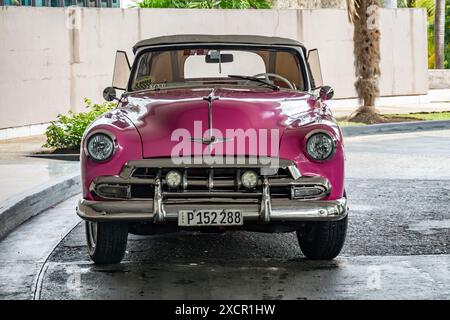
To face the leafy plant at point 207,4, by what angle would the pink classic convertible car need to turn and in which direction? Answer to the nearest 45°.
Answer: approximately 180°

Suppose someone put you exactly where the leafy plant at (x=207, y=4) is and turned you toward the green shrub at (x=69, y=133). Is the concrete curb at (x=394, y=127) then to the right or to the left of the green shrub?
left

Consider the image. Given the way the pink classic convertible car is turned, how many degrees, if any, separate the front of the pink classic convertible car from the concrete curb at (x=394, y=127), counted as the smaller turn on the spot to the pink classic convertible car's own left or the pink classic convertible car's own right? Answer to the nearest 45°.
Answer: approximately 180°

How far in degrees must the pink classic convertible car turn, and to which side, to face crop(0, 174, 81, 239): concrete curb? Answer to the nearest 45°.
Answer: approximately 135° to its right

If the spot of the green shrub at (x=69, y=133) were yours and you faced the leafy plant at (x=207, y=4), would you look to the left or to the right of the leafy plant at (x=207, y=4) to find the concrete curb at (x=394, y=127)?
right

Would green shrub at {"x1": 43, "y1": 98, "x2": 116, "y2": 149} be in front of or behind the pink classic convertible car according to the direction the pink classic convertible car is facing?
behind

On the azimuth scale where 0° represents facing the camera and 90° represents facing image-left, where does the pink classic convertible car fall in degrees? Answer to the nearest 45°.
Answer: approximately 0°
